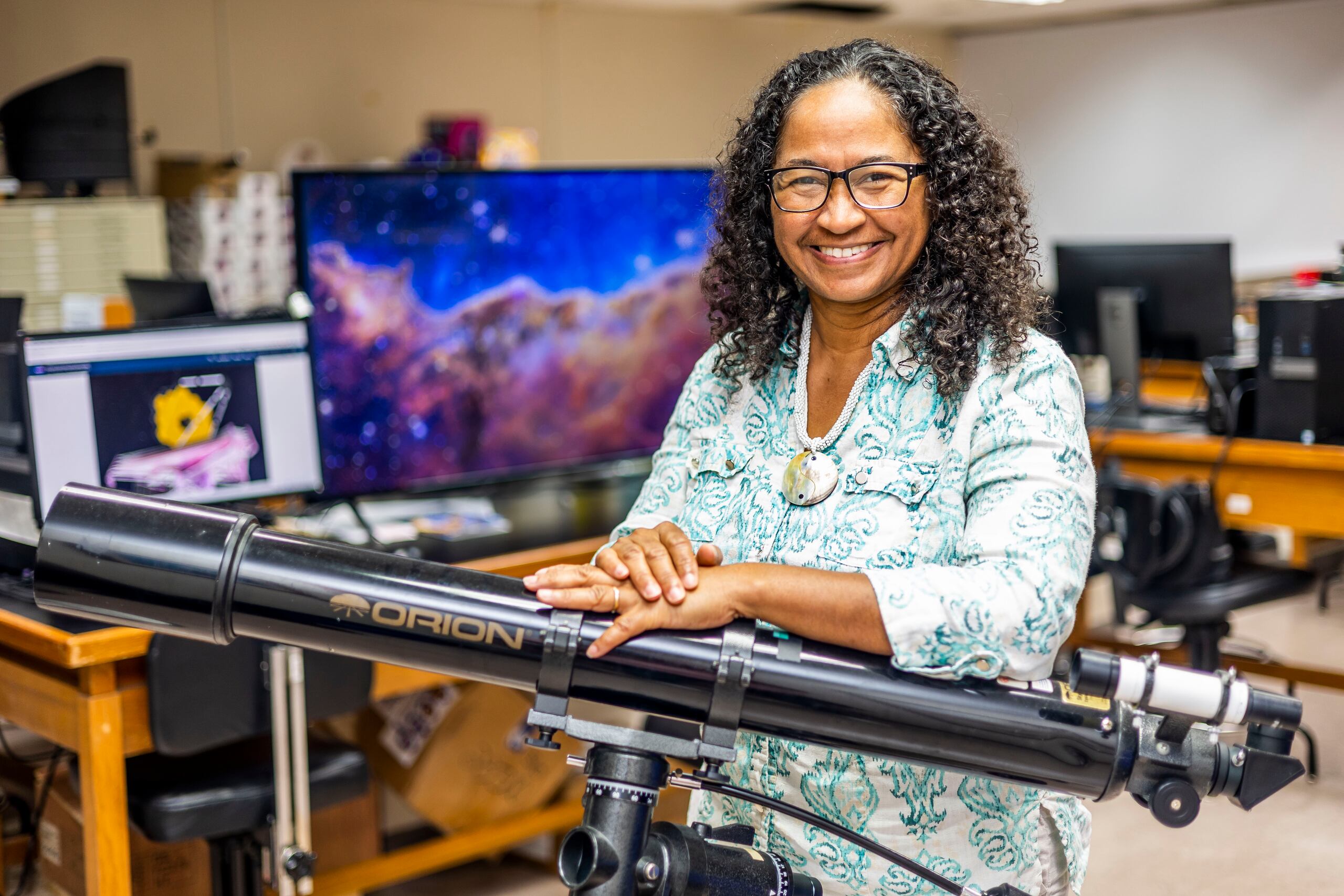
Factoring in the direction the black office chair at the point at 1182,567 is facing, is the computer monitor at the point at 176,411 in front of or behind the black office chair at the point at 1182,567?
behind

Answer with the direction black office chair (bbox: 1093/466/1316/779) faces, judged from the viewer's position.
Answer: facing away from the viewer and to the right of the viewer

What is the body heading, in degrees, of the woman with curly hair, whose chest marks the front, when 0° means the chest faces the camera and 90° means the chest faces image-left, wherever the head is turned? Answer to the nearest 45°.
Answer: approximately 45°

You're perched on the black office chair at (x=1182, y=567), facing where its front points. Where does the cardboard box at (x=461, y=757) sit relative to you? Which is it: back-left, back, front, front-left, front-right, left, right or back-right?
back

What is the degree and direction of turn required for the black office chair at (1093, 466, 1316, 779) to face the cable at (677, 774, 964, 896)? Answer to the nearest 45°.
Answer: approximately 135° to its right
